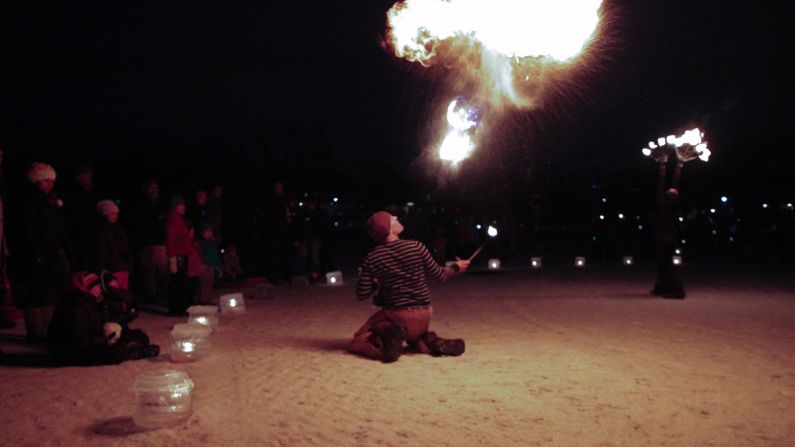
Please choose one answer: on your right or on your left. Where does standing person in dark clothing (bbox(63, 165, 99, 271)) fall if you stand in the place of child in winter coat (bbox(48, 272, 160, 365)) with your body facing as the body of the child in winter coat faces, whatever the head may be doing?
on your left

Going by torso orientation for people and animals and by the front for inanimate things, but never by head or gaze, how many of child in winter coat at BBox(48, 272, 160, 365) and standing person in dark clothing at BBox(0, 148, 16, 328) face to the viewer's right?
2

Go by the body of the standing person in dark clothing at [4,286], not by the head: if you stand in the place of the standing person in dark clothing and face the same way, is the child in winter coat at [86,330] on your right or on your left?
on your right

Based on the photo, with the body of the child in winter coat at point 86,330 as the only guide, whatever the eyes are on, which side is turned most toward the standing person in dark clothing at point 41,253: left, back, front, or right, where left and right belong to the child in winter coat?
left

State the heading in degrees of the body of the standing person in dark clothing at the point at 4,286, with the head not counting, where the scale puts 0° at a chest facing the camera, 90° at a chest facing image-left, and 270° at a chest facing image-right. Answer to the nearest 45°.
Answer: approximately 270°

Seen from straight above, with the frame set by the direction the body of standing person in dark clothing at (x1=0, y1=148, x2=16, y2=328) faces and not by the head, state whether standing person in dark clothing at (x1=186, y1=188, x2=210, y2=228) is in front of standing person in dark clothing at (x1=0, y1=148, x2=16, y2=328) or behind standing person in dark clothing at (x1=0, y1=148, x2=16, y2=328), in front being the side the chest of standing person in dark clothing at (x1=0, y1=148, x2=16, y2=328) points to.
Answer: in front

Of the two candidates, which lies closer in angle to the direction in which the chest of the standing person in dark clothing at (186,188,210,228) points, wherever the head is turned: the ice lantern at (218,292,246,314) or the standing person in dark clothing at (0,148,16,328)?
the ice lantern

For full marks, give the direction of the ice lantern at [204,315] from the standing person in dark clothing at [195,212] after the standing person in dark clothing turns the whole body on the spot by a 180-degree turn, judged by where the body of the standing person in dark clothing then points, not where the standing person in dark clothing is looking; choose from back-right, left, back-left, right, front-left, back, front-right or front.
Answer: back-left

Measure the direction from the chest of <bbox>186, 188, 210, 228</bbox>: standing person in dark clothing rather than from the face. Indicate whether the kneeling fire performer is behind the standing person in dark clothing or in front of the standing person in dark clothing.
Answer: in front

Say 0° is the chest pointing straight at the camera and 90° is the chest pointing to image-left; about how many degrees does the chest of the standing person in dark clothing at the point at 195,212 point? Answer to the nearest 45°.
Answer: approximately 315°

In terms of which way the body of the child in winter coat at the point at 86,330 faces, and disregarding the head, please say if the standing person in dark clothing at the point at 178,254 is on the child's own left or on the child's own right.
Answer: on the child's own left

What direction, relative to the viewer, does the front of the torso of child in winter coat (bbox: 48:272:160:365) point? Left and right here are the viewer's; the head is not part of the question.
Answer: facing to the right of the viewer
